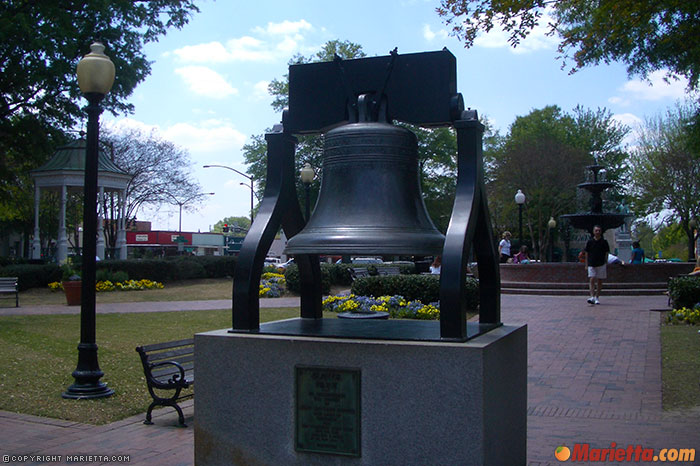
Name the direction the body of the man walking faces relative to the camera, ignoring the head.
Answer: toward the camera

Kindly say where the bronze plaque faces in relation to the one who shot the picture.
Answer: facing the viewer

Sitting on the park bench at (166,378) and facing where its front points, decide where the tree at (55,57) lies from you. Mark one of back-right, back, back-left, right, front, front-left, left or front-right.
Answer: back-left

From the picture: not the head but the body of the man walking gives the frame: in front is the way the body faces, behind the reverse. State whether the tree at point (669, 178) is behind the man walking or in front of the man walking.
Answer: behind

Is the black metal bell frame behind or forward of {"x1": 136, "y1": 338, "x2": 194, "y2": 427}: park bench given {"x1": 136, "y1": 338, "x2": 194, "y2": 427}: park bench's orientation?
forward

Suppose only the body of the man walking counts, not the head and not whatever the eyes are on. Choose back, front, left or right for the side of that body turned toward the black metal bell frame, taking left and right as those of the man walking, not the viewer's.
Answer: front

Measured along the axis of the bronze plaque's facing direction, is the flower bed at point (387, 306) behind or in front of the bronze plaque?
behind

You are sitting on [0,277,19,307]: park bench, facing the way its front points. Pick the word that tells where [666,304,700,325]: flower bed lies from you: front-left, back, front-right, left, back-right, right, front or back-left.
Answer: front-left

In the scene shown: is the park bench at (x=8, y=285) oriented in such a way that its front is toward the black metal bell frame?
yes

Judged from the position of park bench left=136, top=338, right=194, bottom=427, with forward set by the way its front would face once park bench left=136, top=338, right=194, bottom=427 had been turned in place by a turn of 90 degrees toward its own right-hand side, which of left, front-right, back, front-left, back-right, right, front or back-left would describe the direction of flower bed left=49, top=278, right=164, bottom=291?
back-right

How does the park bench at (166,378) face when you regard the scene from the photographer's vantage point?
facing the viewer and to the right of the viewer

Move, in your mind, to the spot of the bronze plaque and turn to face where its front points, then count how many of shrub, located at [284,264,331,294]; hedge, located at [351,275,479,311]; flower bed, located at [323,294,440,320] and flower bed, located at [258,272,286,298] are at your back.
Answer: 4

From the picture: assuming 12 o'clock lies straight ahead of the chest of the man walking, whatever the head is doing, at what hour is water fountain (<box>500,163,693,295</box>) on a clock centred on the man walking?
The water fountain is roughly at 6 o'clock from the man walking.
